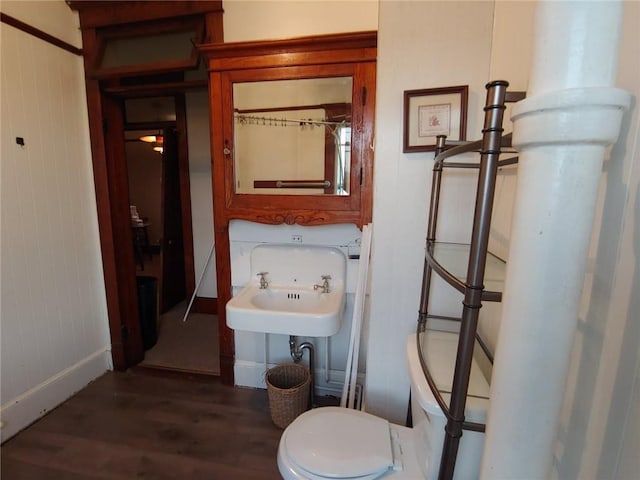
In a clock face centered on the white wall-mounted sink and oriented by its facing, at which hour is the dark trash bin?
The dark trash bin is roughly at 4 o'clock from the white wall-mounted sink.

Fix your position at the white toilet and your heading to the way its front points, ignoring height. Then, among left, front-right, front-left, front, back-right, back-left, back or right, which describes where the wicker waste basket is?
front-right

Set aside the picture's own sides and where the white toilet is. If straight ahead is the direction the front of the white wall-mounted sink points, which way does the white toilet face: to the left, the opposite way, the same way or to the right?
to the right

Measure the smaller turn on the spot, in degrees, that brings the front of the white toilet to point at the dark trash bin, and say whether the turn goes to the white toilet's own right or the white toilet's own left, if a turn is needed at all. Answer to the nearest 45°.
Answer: approximately 45° to the white toilet's own right

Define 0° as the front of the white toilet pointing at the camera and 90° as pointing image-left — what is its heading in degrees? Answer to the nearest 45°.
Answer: approximately 90°

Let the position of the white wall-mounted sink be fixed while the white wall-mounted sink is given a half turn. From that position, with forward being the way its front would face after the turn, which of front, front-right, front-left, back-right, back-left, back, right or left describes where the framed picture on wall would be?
back-right

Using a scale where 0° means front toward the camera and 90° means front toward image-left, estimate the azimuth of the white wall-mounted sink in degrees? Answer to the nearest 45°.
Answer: approximately 0°

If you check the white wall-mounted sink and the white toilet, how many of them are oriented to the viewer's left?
1

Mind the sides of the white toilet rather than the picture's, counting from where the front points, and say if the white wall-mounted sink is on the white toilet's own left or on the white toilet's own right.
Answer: on the white toilet's own right
